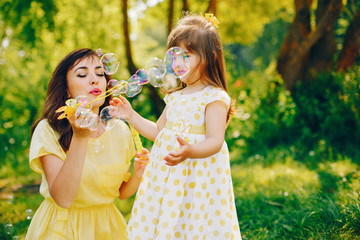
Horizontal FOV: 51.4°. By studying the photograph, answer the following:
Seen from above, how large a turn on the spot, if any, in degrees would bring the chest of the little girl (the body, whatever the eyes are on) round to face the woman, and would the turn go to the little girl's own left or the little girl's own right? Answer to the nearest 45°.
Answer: approximately 45° to the little girl's own right

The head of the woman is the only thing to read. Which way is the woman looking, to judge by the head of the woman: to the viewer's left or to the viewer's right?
to the viewer's right

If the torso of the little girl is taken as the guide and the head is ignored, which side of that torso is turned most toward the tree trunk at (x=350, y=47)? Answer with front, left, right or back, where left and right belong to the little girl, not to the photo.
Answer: back

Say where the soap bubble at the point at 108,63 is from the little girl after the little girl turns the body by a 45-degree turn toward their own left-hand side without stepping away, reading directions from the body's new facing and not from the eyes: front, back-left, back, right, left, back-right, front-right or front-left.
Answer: back-right

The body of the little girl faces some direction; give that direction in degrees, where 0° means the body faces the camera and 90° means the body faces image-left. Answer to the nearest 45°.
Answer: approximately 45°

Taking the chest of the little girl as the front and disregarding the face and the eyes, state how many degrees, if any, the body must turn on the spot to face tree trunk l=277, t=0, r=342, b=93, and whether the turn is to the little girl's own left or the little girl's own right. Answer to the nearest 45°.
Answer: approximately 180°

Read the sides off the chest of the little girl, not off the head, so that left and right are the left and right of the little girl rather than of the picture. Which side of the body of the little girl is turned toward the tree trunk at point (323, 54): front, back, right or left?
back
